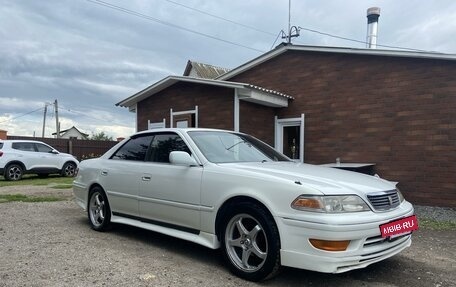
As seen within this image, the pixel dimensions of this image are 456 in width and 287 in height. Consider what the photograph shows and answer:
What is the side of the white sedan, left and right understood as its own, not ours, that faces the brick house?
left

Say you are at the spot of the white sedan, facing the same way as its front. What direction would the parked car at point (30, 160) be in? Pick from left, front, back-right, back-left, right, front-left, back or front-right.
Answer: back

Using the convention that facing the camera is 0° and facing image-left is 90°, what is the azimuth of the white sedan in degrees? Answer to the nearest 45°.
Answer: approximately 315°

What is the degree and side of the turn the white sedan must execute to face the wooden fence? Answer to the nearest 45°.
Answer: approximately 180°
